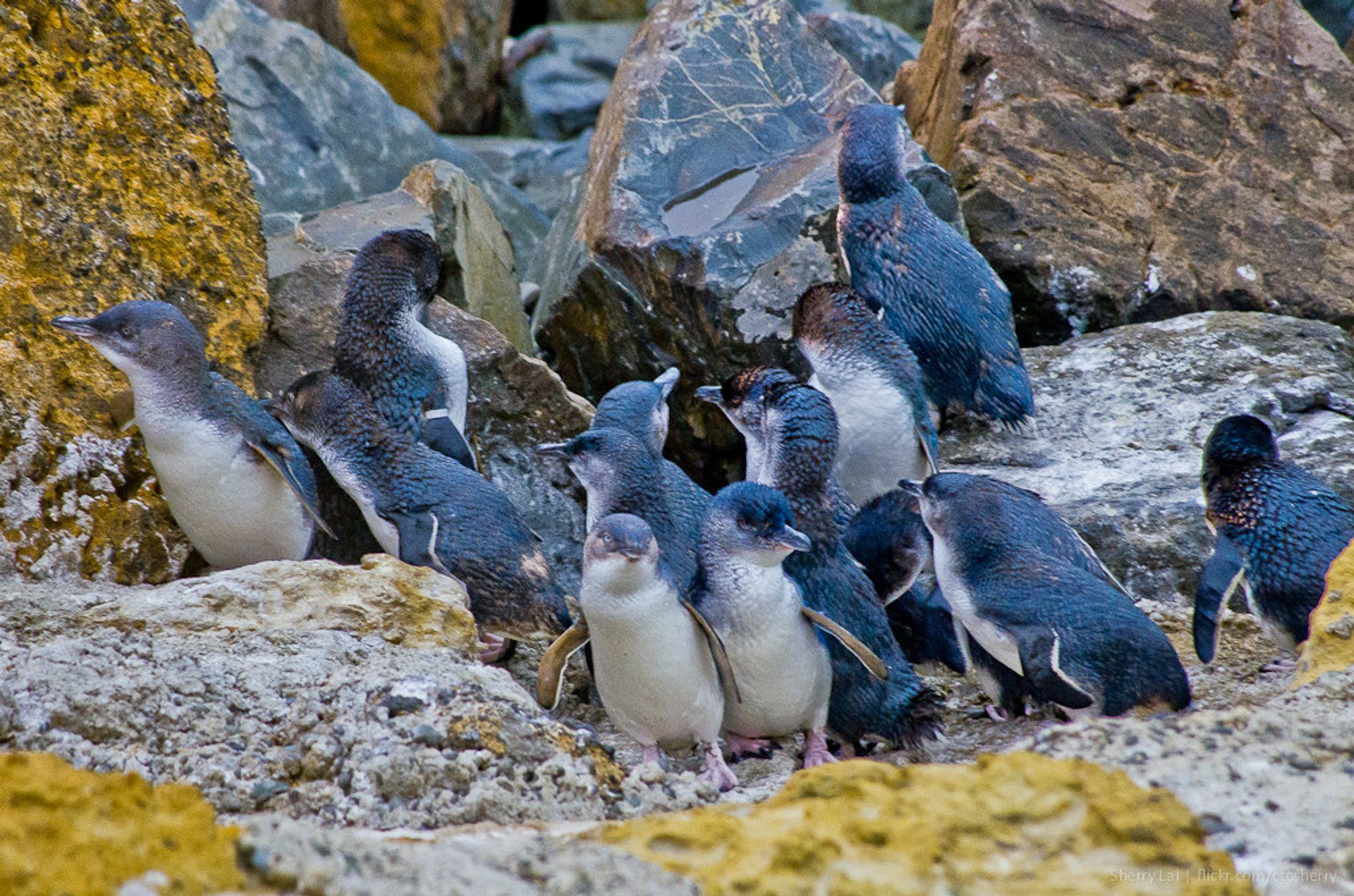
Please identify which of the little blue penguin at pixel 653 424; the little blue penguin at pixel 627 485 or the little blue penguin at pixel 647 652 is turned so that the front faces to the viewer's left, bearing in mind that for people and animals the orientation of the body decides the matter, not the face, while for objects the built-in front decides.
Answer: the little blue penguin at pixel 627 485

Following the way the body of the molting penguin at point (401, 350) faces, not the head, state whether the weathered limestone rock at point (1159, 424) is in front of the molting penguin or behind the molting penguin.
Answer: in front

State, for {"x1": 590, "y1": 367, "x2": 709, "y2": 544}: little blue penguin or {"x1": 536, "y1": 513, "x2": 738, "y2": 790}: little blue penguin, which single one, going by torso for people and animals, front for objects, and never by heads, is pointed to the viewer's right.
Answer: {"x1": 590, "y1": 367, "x2": 709, "y2": 544}: little blue penguin

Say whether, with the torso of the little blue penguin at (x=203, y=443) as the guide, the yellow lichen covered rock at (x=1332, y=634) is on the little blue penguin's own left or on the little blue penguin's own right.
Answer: on the little blue penguin's own left

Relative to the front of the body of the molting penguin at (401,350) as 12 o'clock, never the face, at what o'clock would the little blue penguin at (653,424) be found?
The little blue penguin is roughly at 1 o'clock from the molting penguin.

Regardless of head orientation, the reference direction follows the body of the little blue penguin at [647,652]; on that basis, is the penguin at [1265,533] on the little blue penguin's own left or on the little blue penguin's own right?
on the little blue penguin's own left

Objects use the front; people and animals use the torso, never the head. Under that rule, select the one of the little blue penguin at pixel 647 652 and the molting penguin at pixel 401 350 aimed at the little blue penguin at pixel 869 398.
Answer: the molting penguin

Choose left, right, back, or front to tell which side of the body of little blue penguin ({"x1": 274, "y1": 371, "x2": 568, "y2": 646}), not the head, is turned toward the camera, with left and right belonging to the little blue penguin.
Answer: left

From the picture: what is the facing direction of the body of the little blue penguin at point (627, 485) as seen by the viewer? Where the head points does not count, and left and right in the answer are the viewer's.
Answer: facing to the left of the viewer

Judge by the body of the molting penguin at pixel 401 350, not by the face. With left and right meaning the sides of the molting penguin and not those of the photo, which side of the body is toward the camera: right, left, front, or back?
right

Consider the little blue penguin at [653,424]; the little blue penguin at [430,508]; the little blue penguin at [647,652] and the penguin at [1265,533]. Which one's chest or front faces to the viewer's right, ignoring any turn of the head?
the little blue penguin at [653,424]

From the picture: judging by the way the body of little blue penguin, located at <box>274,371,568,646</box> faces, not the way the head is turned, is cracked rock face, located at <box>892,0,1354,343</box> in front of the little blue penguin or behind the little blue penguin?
behind

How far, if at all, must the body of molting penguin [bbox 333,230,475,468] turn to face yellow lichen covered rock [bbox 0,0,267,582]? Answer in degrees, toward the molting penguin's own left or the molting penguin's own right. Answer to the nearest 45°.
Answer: approximately 180°

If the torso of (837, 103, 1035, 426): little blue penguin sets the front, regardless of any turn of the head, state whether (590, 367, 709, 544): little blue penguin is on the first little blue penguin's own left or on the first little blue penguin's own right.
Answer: on the first little blue penguin's own left

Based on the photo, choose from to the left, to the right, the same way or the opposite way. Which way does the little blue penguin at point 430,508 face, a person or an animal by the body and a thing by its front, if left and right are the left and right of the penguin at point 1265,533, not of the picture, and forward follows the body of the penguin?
to the left
